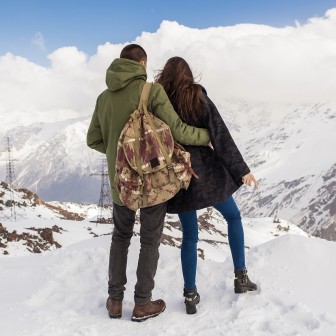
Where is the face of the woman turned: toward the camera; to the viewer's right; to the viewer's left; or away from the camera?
away from the camera

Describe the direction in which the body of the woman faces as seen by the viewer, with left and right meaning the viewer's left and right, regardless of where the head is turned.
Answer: facing away from the viewer

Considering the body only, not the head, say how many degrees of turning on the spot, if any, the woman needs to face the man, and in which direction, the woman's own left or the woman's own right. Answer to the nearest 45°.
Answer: approximately 90° to the woman's own left
